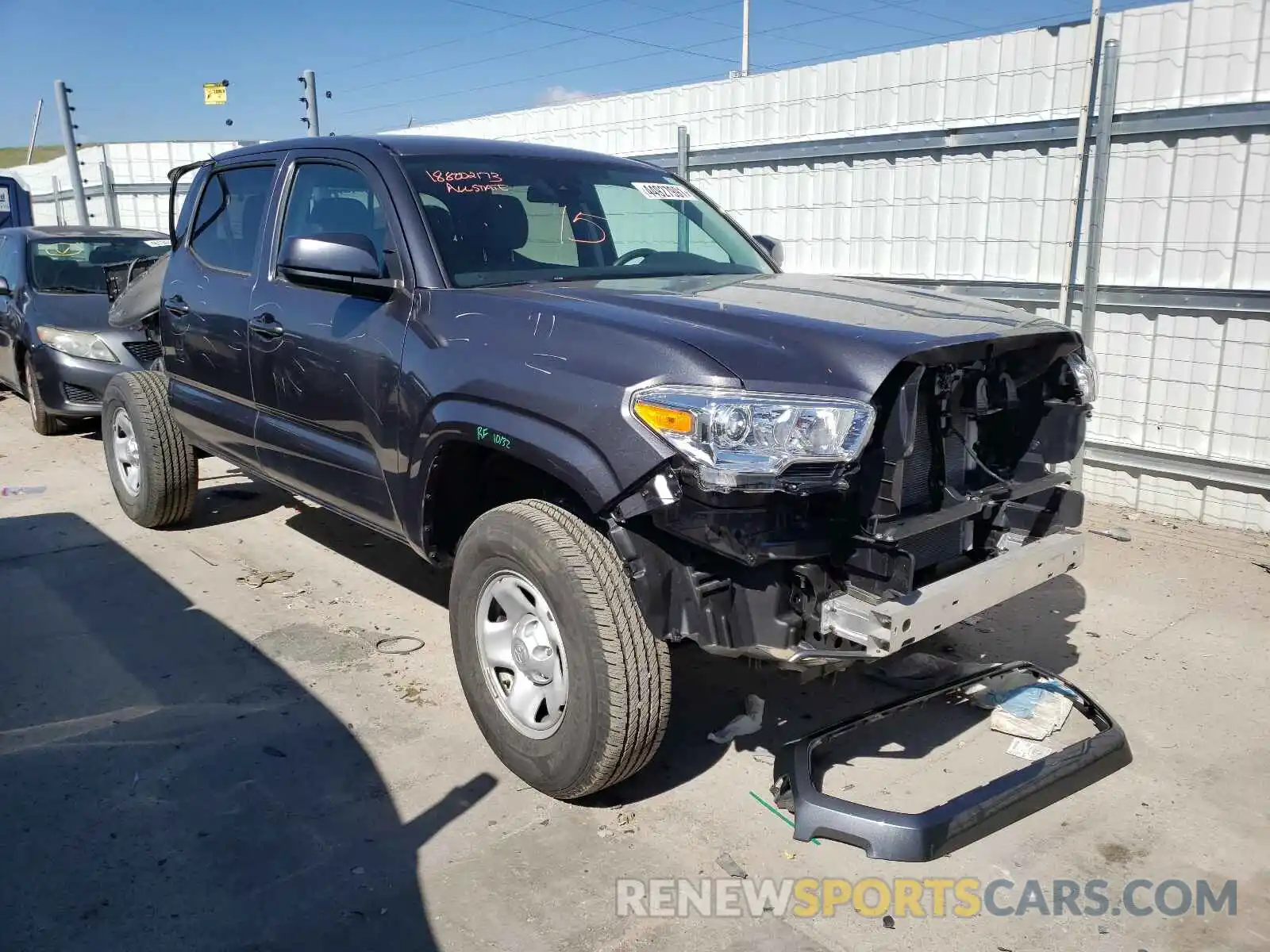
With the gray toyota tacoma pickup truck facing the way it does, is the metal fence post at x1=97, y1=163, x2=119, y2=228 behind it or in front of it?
behind

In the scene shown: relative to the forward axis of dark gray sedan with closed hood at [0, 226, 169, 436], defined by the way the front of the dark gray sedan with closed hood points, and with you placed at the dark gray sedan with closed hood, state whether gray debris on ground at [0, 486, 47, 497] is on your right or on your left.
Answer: on your right

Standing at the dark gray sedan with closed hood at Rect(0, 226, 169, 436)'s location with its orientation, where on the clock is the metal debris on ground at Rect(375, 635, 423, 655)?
The metal debris on ground is roughly at 1 o'clock from the dark gray sedan with closed hood.

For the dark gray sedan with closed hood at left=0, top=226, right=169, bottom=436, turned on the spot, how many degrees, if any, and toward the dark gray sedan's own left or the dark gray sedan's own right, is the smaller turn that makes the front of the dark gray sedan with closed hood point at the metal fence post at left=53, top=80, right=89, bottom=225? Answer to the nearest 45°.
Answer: approximately 135° to the dark gray sedan's own left

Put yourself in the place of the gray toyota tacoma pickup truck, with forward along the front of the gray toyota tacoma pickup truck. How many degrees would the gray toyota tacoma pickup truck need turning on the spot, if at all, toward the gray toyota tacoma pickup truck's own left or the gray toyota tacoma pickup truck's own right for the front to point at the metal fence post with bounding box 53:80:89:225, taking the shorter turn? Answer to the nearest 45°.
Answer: approximately 180°

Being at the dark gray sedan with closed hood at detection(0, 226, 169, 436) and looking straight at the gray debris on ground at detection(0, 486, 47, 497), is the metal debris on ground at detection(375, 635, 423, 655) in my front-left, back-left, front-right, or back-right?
front-left

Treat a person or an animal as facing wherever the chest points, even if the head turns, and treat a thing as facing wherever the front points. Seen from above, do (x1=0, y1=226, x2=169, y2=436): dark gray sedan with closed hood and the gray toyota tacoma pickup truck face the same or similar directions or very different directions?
same or similar directions

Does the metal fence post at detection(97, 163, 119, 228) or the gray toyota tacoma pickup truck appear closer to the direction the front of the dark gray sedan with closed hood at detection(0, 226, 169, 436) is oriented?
the gray toyota tacoma pickup truck

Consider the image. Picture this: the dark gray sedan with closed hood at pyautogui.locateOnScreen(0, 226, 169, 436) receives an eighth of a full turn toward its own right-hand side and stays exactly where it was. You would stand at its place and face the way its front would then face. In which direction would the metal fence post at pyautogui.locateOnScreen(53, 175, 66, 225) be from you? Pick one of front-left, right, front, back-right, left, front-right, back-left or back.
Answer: back

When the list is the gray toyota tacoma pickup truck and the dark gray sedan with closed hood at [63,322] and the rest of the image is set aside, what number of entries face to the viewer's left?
0

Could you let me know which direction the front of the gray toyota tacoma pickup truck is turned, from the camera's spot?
facing the viewer and to the right of the viewer
